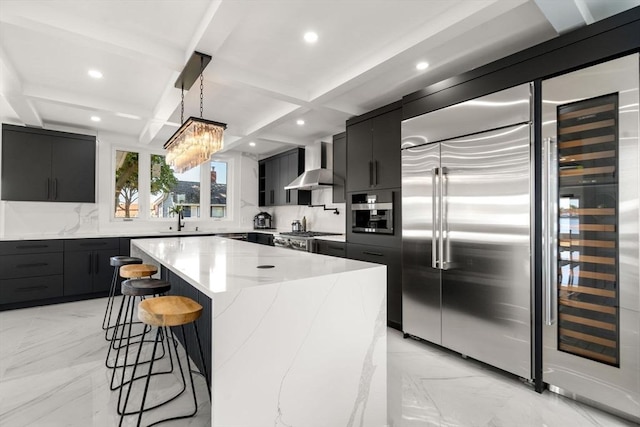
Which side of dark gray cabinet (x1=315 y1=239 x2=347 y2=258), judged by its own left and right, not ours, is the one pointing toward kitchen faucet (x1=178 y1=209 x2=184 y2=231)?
right

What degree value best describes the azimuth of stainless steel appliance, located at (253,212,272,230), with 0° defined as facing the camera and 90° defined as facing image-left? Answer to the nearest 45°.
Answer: approximately 45°

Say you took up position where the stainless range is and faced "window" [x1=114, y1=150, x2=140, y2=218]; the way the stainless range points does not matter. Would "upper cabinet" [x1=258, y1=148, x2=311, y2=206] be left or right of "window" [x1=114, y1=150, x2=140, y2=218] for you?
right

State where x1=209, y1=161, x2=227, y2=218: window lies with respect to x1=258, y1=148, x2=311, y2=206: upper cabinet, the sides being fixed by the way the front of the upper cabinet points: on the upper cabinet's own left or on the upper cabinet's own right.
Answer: on the upper cabinet's own right

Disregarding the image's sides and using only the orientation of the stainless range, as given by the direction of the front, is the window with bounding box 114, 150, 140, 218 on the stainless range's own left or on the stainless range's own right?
on the stainless range's own right

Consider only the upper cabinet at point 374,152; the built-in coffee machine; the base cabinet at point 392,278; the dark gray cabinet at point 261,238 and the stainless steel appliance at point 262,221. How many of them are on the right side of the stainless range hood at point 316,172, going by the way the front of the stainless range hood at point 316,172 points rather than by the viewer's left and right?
2

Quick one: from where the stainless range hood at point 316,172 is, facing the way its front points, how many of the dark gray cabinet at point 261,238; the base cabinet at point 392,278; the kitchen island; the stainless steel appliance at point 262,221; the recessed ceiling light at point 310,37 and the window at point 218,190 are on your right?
3

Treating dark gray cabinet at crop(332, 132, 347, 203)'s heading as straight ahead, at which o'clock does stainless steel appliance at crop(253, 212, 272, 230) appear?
The stainless steel appliance is roughly at 3 o'clock from the dark gray cabinet.
